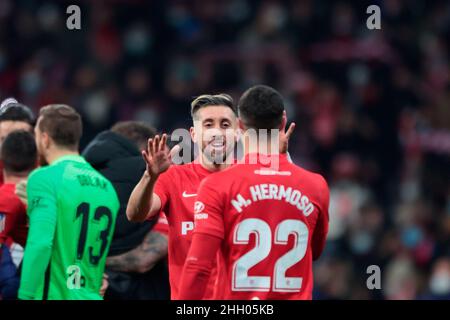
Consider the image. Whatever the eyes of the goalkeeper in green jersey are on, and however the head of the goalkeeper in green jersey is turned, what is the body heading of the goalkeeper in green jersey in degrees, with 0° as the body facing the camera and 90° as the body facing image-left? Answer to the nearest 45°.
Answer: approximately 135°

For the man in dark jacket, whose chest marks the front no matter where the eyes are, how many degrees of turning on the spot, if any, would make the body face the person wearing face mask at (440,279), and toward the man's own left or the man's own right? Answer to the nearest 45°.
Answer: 0° — they already face them

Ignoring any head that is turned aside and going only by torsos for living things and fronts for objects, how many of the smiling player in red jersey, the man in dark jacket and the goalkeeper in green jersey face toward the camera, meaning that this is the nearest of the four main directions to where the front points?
1

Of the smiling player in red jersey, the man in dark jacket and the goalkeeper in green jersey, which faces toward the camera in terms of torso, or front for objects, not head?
the smiling player in red jersey

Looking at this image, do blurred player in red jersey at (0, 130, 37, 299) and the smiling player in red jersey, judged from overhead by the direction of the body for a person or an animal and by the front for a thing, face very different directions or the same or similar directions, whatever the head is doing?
very different directions

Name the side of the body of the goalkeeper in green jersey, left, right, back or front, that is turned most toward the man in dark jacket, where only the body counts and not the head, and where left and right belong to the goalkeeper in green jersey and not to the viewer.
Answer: right

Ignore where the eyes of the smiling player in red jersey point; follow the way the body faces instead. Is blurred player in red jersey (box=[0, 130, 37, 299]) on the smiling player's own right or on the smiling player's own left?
on the smiling player's own right

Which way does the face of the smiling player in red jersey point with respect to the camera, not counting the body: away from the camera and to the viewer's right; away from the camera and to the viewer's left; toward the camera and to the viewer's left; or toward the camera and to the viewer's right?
toward the camera and to the viewer's right

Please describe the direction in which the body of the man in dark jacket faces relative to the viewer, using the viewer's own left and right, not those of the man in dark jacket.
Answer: facing away from the viewer and to the right of the viewer

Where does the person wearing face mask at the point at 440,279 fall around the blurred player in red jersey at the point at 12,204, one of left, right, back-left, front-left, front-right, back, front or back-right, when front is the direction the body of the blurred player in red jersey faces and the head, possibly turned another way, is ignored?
front-right

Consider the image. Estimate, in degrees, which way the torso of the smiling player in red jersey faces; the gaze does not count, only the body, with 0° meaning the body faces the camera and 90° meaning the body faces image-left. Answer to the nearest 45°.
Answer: approximately 0°
